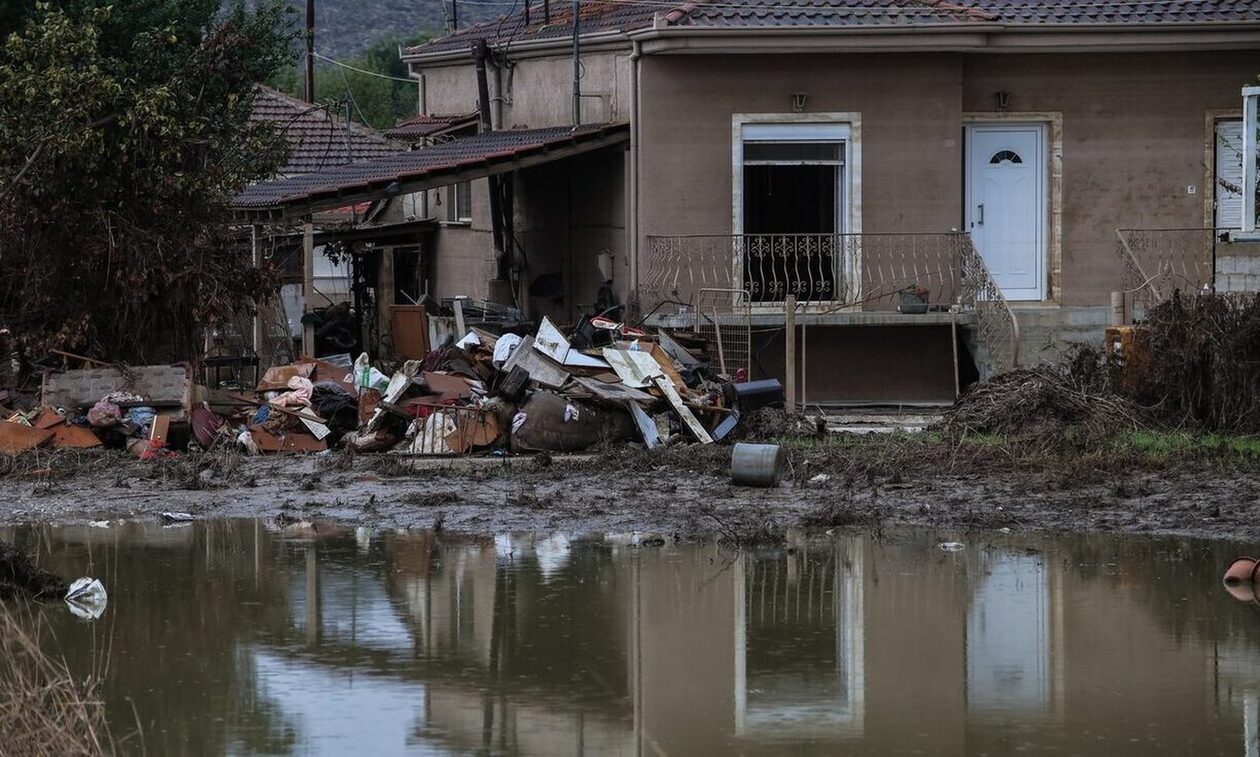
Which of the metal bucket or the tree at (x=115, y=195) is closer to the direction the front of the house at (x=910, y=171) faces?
the metal bucket

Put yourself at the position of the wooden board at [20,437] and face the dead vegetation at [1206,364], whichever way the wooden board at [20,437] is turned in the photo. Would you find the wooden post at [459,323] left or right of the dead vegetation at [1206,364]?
left

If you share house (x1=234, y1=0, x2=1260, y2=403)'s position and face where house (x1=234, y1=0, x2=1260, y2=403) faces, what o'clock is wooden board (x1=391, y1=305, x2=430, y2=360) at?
The wooden board is roughly at 3 o'clock from the house.

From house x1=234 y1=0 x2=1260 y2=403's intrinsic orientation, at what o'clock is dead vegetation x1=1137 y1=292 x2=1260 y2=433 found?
The dead vegetation is roughly at 11 o'clock from the house.

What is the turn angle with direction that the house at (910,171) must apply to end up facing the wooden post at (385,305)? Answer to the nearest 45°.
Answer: approximately 90° to its right

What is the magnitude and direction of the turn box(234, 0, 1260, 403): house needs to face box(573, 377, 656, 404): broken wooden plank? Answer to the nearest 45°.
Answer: approximately 45° to its right

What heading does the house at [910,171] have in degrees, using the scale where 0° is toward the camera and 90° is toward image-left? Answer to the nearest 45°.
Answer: approximately 0°

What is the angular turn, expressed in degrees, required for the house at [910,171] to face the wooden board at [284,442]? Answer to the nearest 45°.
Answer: approximately 45° to its right

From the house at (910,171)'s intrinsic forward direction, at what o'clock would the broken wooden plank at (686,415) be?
The broken wooden plank is roughly at 1 o'clock from the house.

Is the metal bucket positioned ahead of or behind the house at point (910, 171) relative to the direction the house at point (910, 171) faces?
ahead

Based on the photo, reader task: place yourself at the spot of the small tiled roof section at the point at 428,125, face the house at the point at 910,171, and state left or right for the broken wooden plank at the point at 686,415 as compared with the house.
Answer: right

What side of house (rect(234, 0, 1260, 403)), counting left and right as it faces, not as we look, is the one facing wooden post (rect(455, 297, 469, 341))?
right

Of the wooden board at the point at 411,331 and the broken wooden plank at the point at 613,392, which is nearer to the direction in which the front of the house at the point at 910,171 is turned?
the broken wooden plank

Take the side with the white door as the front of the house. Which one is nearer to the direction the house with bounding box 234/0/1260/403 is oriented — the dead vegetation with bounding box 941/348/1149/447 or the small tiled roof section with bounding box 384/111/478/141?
the dead vegetation

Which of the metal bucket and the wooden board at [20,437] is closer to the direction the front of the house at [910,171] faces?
the metal bucket
